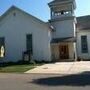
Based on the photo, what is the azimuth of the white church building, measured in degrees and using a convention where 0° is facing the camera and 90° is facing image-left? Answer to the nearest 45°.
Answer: approximately 0°
